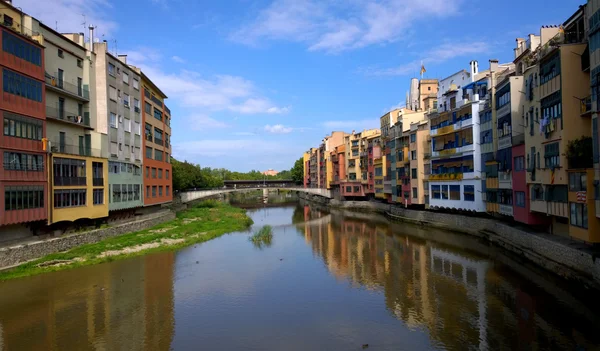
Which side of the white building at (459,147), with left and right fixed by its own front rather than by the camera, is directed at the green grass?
front

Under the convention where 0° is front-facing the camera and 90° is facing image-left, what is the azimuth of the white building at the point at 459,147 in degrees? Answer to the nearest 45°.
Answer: approximately 45°

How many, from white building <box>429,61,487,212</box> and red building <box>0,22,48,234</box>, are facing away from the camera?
0

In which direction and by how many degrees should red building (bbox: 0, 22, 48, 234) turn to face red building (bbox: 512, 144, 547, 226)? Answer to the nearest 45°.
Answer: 0° — it already faces it

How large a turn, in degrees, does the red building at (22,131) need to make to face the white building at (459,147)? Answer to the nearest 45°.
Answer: approximately 45° to its left

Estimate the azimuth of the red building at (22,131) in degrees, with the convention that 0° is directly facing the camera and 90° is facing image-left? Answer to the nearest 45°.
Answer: approximately 315°

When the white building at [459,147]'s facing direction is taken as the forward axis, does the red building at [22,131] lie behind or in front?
in front

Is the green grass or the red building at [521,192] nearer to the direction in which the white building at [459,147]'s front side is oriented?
the green grass
